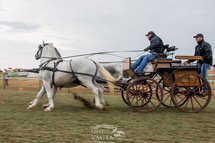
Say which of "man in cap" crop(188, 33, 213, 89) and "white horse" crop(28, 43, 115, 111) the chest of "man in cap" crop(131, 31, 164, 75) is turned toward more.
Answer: the white horse

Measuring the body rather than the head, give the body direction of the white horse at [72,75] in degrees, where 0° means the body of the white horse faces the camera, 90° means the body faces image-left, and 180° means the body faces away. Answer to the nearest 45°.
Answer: approximately 90°

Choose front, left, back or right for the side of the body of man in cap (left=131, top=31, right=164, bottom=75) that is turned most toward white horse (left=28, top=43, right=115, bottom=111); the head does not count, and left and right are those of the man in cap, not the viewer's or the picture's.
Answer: front

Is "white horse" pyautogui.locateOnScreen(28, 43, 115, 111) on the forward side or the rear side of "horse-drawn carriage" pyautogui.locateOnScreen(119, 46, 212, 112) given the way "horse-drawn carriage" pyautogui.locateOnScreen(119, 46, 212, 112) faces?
on the forward side

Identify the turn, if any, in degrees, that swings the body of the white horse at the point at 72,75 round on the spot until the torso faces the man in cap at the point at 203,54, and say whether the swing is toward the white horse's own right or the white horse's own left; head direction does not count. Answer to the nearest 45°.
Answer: approximately 180°

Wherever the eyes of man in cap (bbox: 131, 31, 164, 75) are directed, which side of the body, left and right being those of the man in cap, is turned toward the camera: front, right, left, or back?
left

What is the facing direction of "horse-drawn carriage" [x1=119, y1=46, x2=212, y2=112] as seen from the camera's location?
facing to the left of the viewer

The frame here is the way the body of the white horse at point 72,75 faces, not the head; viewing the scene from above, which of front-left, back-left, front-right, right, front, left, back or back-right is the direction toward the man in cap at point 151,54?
back

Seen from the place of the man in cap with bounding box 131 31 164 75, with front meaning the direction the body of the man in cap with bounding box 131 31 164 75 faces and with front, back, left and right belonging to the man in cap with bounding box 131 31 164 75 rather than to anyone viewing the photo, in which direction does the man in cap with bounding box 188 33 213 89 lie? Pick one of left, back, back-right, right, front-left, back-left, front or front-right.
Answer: back
